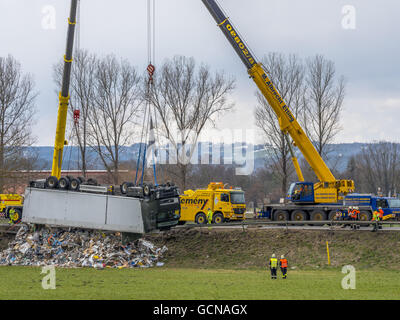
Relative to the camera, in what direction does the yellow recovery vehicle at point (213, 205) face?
facing the viewer and to the right of the viewer

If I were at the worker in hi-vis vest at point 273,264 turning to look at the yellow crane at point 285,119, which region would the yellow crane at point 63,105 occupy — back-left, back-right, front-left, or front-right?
front-left

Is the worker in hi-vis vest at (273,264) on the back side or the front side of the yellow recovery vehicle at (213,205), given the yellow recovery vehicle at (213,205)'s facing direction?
on the front side

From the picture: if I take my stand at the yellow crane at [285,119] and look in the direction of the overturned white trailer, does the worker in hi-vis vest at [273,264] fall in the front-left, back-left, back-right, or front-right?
front-left

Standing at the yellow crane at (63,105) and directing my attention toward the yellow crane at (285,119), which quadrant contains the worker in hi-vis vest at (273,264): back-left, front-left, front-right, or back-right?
front-right

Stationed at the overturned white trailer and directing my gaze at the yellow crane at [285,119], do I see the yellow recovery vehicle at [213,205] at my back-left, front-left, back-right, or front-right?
front-left

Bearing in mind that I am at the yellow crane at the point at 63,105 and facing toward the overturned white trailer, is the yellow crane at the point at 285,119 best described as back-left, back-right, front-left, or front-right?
front-left
